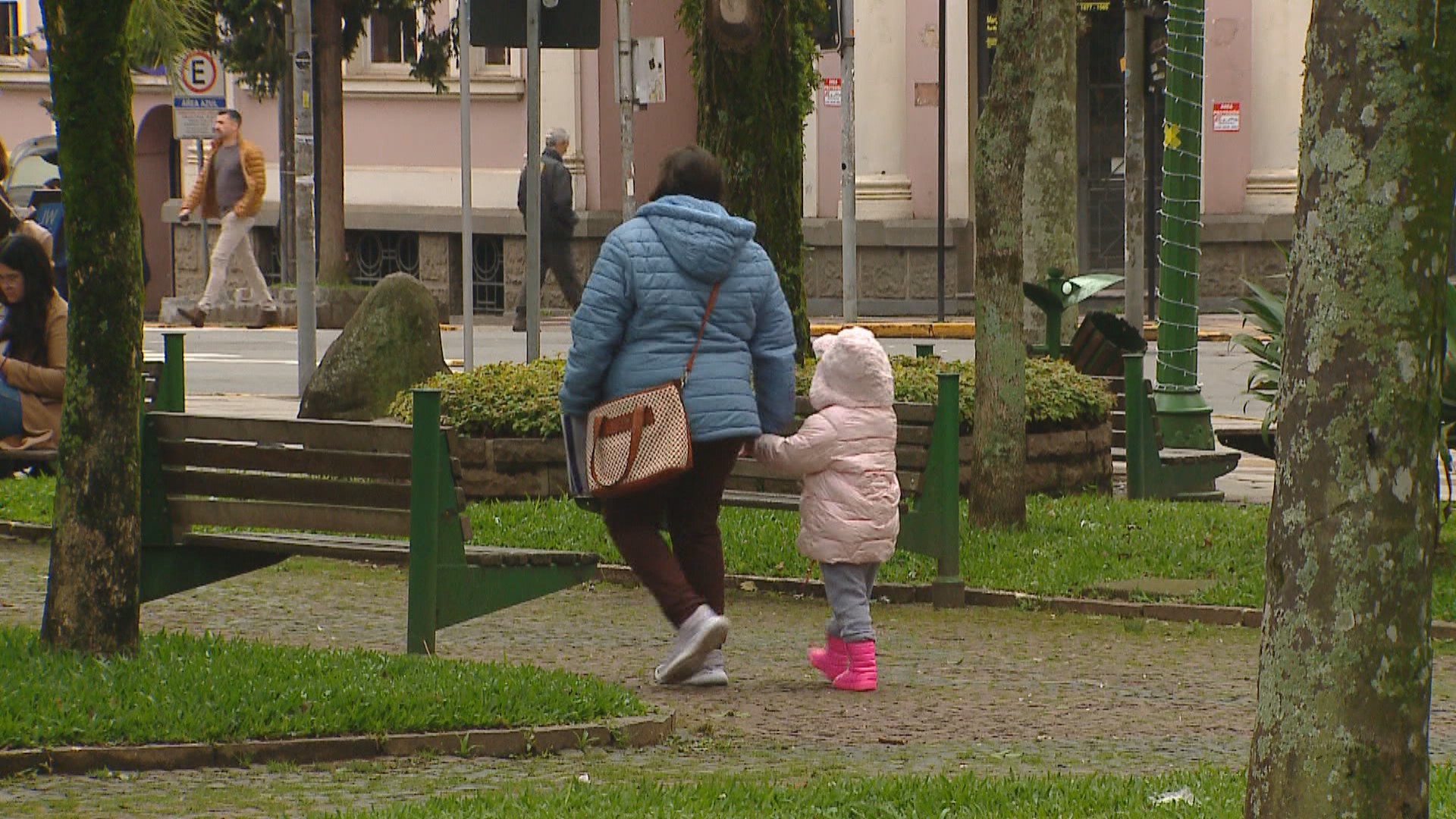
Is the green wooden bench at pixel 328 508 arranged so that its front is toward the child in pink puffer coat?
no

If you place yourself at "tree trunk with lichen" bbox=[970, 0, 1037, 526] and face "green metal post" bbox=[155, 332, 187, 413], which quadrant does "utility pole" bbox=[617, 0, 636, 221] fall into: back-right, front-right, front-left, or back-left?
front-right

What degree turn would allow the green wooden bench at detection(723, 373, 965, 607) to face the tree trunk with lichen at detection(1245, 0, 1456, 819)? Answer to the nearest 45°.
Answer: approximately 45° to its left

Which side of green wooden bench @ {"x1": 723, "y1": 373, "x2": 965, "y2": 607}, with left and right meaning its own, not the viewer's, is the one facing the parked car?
right

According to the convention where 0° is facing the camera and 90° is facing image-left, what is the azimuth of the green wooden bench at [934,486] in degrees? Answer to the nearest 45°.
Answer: approximately 45°

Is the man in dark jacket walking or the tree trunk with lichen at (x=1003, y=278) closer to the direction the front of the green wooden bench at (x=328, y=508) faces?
the tree trunk with lichen

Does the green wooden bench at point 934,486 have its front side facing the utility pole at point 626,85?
no

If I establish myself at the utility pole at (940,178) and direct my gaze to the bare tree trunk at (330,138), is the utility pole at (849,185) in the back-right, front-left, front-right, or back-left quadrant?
front-left

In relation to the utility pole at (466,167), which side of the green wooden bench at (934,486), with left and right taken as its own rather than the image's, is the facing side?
right

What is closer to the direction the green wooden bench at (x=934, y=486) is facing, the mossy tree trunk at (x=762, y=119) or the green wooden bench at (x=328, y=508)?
the green wooden bench

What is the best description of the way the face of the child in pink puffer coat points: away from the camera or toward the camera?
away from the camera

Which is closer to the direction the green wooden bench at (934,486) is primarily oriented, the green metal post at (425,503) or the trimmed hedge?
the green metal post
